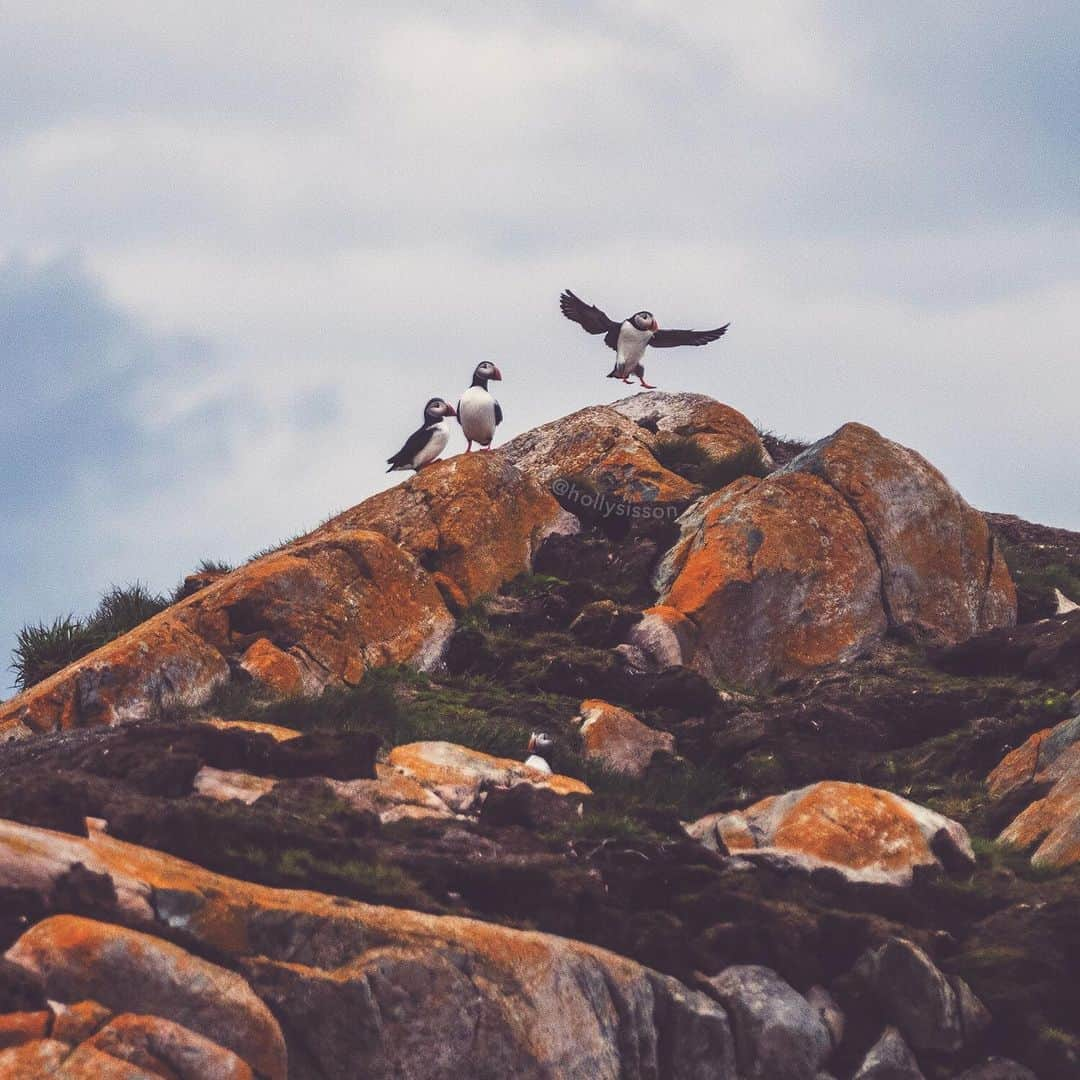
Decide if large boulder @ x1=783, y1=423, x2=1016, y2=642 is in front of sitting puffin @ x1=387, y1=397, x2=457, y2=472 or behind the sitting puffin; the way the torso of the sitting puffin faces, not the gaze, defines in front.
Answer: in front

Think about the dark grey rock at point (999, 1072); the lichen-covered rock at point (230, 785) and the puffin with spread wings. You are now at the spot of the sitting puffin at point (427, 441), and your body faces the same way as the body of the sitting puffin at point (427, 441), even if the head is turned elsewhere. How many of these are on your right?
2

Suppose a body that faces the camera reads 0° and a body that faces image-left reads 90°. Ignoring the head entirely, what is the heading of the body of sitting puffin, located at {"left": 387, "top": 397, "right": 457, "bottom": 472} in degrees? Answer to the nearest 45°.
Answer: approximately 270°

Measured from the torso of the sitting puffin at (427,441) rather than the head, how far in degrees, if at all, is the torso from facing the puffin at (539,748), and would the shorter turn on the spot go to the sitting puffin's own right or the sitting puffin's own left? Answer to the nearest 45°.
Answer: approximately 90° to the sitting puffin's own right

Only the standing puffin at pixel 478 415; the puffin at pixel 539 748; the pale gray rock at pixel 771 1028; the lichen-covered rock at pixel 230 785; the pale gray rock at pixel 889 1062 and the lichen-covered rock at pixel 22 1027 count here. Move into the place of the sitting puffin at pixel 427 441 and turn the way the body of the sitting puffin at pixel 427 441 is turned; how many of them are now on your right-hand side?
5

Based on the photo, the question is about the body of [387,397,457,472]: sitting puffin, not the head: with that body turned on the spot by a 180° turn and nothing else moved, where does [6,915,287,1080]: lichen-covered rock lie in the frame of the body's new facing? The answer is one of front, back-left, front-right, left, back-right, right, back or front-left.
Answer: left

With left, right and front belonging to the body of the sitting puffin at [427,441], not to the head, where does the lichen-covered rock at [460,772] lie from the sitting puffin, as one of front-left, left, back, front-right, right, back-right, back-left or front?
right

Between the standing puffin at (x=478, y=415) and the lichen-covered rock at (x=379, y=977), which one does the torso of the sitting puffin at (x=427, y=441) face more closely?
the standing puffin

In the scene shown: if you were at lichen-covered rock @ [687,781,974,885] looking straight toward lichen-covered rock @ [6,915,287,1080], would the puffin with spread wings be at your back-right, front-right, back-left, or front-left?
back-right

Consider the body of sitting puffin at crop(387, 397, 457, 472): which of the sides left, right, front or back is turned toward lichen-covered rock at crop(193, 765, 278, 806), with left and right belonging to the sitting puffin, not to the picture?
right
